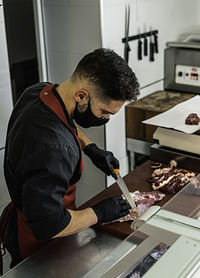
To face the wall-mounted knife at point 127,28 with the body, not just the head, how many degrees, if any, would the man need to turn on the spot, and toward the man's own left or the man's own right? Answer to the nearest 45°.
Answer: approximately 90° to the man's own left

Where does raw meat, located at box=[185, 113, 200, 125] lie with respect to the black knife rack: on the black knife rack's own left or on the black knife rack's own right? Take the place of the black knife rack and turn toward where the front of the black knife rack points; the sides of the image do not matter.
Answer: on the black knife rack's own left

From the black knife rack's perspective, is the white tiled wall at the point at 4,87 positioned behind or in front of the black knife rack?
in front

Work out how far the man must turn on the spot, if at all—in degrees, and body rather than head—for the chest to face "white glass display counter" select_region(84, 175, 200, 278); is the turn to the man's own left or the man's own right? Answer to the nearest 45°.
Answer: approximately 45° to the man's own right

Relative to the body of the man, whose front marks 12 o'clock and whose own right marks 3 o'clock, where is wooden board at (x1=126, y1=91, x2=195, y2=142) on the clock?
The wooden board is roughly at 10 o'clock from the man.

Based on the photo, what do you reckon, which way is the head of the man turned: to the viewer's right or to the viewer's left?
to the viewer's right

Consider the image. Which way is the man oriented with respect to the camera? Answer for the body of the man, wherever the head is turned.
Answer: to the viewer's right
